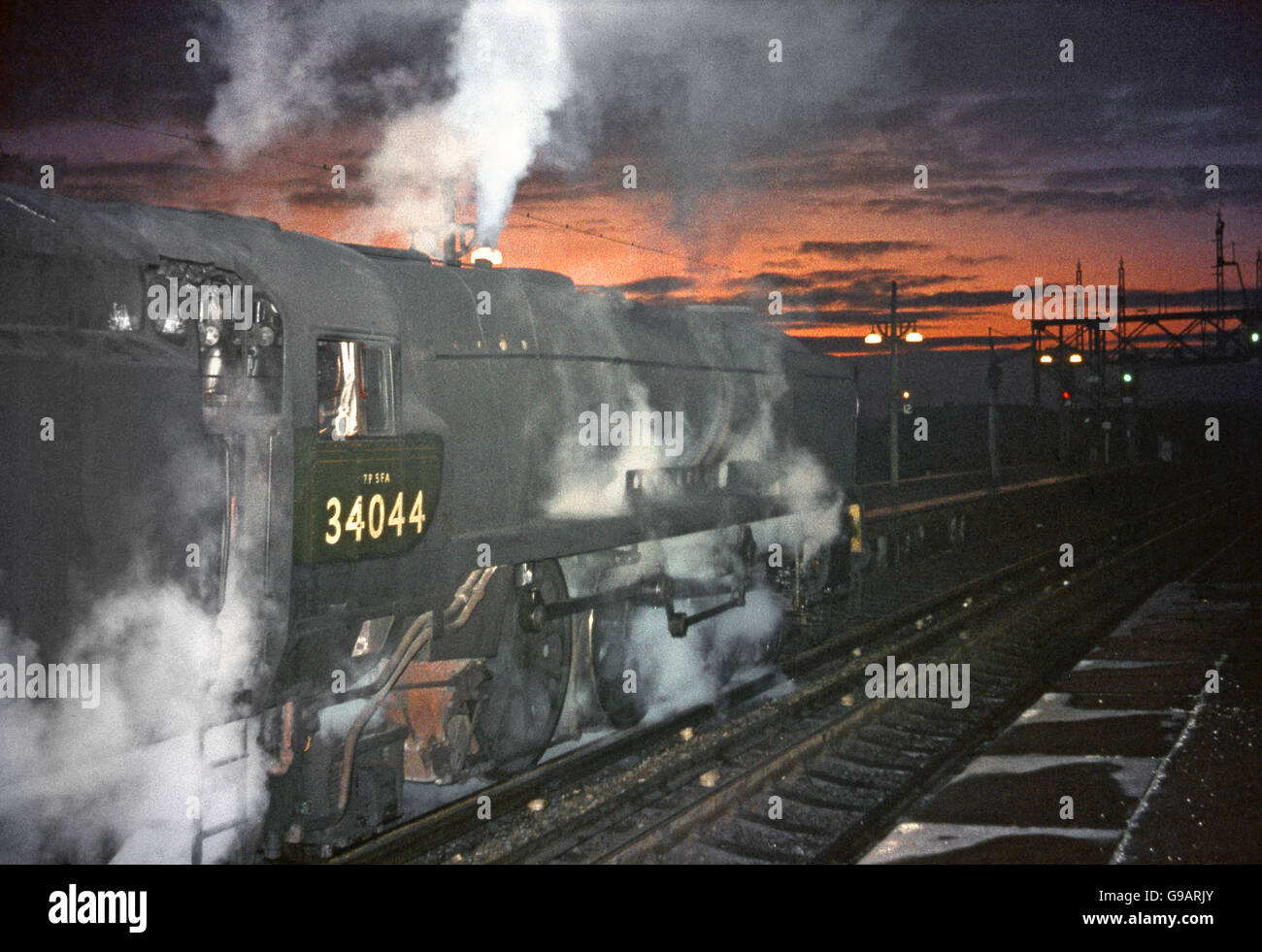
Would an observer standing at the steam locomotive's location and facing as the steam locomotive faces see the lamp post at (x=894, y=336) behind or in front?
in front

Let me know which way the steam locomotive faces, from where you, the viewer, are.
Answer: facing away from the viewer and to the right of the viewer
